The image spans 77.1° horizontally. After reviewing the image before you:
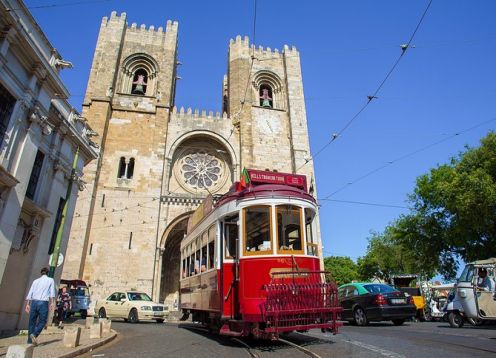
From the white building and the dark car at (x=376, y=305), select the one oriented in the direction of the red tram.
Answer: the white building

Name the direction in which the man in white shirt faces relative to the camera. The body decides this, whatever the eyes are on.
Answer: away from the camera

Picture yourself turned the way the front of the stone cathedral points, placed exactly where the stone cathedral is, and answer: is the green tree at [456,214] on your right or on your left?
on your left

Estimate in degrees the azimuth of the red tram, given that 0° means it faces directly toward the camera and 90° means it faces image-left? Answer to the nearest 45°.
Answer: approximately 315°

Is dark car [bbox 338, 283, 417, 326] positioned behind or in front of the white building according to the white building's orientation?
in front

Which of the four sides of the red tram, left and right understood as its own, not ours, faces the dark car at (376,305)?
left

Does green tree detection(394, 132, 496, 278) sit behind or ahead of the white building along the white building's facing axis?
ahead

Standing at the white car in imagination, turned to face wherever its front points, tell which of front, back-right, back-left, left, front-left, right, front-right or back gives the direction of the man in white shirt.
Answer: front-right

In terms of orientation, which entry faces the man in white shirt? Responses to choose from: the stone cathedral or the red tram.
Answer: the stone cathedral

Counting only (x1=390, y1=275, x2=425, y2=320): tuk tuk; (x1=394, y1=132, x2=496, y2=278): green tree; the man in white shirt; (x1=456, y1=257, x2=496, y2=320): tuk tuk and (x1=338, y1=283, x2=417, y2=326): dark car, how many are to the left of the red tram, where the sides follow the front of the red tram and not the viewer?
4
